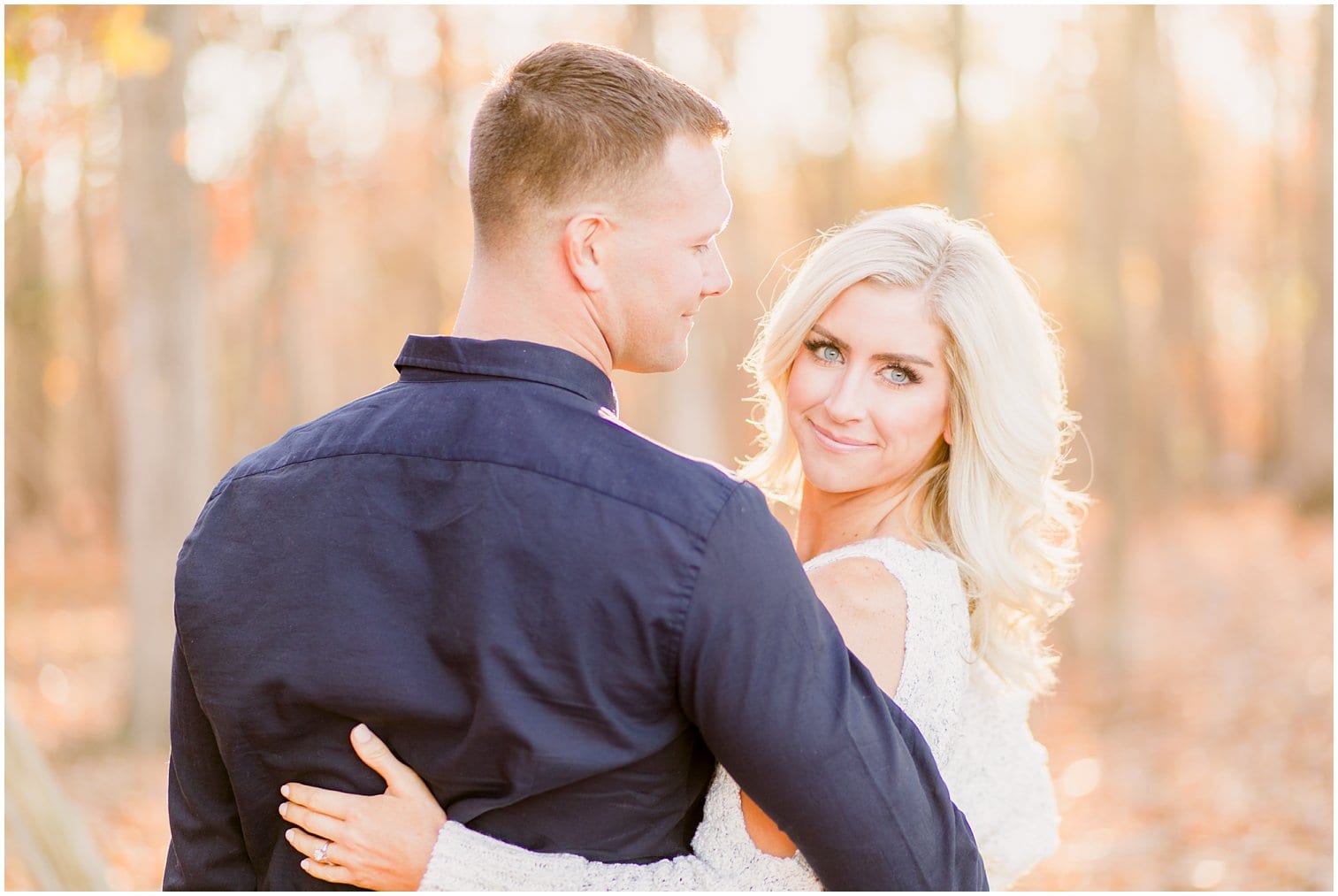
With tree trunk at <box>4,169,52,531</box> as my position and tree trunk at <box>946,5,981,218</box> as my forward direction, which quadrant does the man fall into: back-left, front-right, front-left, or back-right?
front-right

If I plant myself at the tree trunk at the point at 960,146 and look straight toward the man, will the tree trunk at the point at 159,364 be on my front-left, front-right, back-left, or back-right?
front-right

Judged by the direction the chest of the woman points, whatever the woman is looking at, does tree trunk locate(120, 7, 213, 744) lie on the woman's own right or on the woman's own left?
on the woman's own right

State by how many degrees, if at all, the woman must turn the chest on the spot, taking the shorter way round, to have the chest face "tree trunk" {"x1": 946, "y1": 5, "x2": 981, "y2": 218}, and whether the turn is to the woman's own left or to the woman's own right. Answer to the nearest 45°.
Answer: approximately 90° to the woman's own right

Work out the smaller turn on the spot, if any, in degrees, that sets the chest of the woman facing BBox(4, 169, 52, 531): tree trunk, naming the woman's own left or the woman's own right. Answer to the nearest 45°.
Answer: approximately 45° to the woman's own right

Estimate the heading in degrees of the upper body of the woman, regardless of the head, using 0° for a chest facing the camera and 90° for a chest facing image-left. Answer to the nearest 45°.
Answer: approximately 90°

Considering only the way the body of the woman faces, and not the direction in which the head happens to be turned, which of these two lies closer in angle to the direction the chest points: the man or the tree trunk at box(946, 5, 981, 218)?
the man

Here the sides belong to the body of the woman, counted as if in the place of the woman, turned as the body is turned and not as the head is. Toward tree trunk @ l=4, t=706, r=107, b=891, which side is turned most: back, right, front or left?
front
